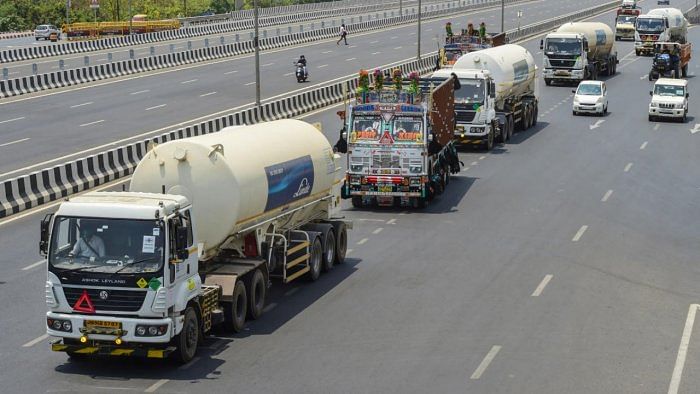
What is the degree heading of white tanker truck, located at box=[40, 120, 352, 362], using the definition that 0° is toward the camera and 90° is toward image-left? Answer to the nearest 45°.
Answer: approximately 45°
